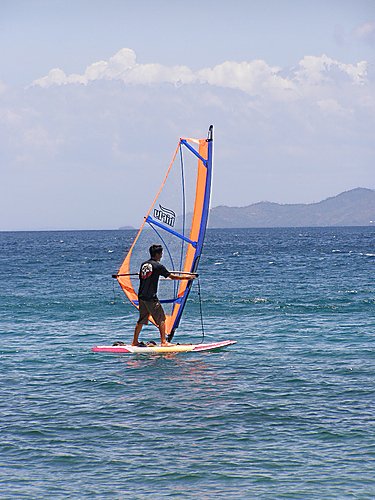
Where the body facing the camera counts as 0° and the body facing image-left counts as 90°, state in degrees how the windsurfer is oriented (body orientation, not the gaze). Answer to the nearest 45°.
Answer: approximately 225°

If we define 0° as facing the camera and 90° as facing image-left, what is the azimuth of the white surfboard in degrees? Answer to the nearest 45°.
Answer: approximately 270°
